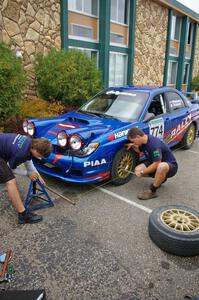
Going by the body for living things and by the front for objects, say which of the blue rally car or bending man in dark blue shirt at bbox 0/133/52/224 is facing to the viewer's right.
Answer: the bending man in dark blue shirt

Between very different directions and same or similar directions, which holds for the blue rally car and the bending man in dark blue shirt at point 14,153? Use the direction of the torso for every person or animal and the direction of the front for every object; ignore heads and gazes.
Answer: very different directions

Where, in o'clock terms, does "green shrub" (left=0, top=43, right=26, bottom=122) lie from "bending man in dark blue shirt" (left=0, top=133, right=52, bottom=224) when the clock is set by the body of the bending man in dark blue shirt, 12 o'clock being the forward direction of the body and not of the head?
The green shrub is roughly at 9 o'clock from the bending man in dark blue shirt.

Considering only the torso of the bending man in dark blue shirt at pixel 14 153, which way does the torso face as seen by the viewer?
to the viewer's right

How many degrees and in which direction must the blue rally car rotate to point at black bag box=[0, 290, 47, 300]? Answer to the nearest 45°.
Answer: approximately 45° to its left

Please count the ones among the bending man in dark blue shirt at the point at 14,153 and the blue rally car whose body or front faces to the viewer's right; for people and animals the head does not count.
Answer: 1

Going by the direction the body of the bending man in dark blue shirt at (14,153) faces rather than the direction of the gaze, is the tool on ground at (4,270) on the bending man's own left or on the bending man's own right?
on the bending man's own right

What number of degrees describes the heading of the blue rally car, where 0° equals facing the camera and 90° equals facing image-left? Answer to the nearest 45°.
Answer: approximately 45°

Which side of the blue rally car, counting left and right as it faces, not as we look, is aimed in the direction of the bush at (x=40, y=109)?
right

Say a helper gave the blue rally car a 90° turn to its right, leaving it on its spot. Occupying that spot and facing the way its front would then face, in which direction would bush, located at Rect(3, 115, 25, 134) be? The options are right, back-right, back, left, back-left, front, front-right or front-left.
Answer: front

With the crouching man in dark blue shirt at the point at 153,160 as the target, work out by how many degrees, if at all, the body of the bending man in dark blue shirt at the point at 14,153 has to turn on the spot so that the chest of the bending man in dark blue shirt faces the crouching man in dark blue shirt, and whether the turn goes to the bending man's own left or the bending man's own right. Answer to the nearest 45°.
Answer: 0° — they already face them

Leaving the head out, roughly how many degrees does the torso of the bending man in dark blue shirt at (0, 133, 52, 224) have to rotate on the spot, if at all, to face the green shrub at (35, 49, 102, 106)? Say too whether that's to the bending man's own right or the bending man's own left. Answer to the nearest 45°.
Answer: approximately 90° to the bending man's own left

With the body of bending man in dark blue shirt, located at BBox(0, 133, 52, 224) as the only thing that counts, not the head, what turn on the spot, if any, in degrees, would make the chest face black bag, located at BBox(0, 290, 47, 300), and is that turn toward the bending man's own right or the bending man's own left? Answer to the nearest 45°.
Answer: approximately 90° to the bending man's own right

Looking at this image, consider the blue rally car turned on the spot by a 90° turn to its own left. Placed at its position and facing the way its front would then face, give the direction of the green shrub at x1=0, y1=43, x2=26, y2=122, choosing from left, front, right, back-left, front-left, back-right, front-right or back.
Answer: back

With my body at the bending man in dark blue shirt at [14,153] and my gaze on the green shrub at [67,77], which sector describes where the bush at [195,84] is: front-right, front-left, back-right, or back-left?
front-right
